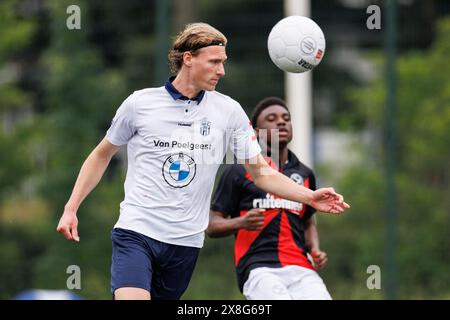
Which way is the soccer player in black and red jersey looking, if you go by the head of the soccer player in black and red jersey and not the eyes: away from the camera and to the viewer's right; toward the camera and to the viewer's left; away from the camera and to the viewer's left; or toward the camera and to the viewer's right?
toward the camera and to the viewer's right

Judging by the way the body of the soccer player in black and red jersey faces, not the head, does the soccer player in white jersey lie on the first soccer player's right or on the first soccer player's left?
on the first soccer player's right

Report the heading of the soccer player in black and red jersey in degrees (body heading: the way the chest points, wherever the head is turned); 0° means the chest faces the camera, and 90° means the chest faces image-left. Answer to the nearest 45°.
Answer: approximately 315°
